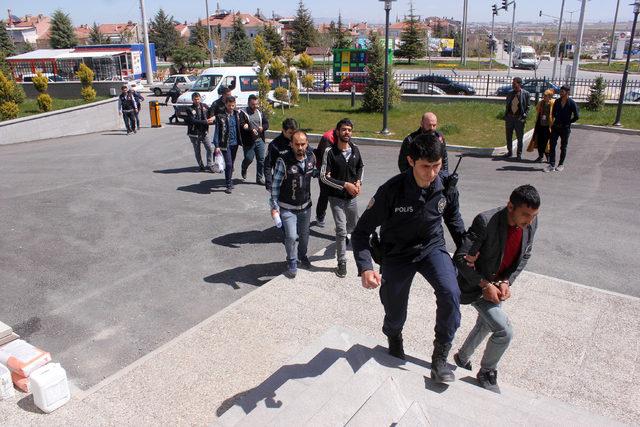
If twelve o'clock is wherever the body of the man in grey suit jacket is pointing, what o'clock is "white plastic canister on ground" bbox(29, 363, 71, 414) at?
The white plastic canister on ground is roughly at 4 o'clock from the man in grey suit jacket.

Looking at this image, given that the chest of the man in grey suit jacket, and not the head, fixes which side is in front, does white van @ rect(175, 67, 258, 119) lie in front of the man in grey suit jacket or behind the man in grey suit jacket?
behind

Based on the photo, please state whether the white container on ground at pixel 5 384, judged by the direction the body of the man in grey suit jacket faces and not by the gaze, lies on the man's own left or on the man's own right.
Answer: on the man's own right

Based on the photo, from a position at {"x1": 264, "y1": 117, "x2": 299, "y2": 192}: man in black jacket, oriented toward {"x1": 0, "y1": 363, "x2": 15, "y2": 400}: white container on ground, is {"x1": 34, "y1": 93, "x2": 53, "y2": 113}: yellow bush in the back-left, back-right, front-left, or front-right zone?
back-right

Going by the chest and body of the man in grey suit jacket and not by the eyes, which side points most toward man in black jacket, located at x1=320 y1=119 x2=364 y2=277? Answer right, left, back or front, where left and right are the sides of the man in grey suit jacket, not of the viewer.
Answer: back

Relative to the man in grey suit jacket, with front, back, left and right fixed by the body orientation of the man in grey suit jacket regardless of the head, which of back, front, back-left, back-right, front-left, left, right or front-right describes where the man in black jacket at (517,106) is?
back-left

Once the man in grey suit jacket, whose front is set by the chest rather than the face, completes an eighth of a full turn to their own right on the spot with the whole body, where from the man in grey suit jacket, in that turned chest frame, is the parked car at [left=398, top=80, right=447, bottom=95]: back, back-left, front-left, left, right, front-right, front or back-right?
back

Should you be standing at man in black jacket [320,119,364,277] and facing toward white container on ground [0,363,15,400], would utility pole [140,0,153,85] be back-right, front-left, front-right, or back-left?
back-right

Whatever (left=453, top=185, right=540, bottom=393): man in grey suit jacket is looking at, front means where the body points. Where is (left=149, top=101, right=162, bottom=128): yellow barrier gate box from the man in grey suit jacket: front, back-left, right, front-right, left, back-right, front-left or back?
back

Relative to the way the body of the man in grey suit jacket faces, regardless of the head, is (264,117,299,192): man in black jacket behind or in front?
behind

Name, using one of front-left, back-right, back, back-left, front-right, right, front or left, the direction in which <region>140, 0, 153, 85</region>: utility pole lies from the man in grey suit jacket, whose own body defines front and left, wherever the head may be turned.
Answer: back

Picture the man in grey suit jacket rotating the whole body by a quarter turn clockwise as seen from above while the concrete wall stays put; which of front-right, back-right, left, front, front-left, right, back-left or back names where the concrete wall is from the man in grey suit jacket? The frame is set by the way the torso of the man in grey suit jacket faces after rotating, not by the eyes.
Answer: right

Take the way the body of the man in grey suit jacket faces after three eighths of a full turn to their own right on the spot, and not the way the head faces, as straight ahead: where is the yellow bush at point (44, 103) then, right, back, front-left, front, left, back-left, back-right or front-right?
front-right

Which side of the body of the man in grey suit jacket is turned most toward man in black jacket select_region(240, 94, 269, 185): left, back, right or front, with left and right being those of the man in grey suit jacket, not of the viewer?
back

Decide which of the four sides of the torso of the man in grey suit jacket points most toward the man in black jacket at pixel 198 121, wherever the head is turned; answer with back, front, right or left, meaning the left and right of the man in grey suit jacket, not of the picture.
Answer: back

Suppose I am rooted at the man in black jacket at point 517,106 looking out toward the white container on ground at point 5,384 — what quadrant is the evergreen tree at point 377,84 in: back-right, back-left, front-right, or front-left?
back-right

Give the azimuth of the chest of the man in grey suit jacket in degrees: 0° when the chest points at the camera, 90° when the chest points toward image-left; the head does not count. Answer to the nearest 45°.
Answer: approximately 315°
